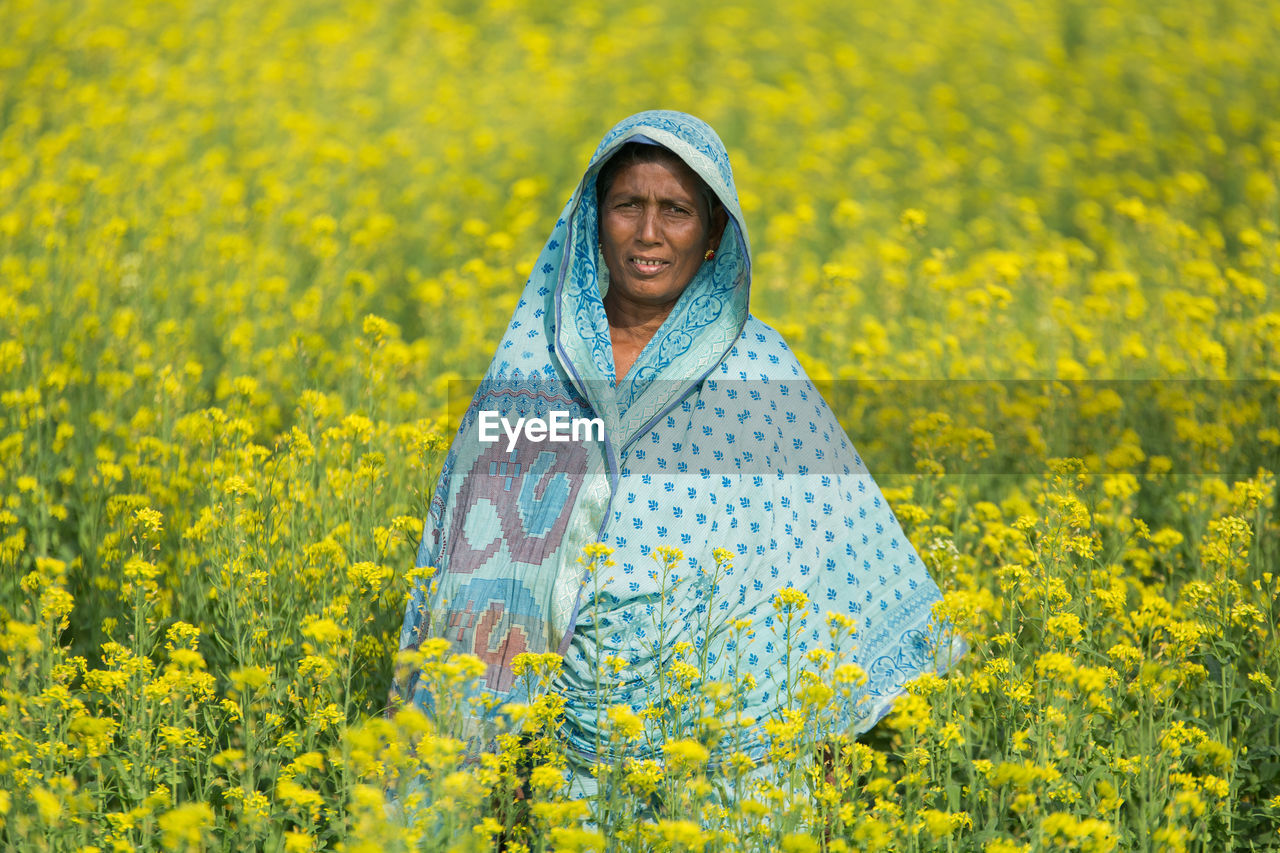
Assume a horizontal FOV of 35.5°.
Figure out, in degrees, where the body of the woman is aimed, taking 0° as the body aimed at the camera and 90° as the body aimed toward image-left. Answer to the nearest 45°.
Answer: approximately 0°
